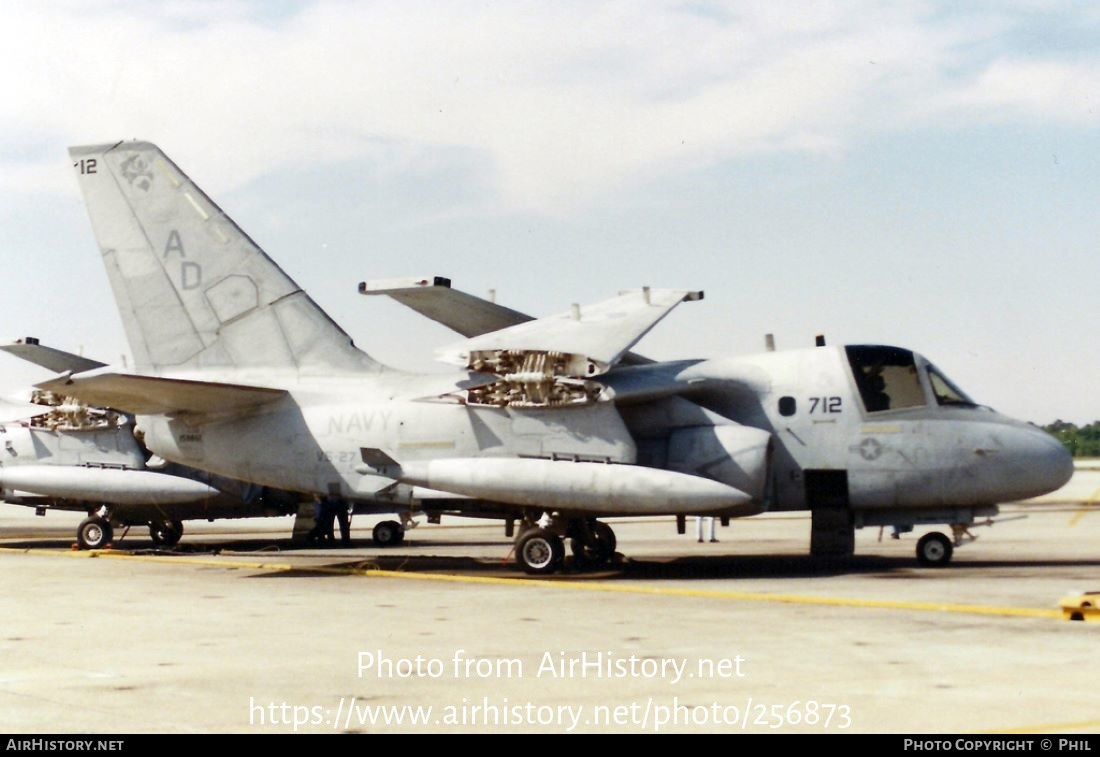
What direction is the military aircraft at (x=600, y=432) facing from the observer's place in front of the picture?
facing to the right of the viewer

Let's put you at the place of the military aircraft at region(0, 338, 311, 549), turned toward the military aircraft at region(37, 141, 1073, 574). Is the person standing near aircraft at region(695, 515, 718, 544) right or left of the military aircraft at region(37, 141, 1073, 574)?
left

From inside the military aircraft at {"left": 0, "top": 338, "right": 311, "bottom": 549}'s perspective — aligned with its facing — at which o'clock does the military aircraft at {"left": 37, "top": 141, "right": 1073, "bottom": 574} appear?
the military aircraft at {"left": 37, "top": 141, "right": 1073, "bottom": 574} is roughly at 2 o'clock from the military aircraft at {"left": 0, "top": 338, "right": 311, "bottom": 549}.

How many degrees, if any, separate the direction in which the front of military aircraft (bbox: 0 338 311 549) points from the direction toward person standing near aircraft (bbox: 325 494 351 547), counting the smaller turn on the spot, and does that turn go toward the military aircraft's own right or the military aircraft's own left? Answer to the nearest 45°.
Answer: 0° — it already faces them

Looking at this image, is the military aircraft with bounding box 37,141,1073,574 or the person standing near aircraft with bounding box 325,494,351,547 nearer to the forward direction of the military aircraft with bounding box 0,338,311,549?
the person standing near aircraft

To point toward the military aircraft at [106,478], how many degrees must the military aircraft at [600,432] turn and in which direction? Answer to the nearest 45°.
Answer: approximately 135° to its left

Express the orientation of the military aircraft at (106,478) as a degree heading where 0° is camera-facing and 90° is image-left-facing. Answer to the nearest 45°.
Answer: approximately 270°

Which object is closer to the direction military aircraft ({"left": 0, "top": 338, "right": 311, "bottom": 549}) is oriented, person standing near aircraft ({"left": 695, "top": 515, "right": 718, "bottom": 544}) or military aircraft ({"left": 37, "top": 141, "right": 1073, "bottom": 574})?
the person standing near aircraft

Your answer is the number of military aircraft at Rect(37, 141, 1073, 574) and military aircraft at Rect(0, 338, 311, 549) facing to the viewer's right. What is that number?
2

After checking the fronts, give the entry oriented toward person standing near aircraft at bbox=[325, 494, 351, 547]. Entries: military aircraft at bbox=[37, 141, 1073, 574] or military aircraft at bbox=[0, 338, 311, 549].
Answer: military aircraft at bbox=[0, 338, 311, 549]

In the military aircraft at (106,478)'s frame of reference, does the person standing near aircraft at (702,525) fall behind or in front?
in front
